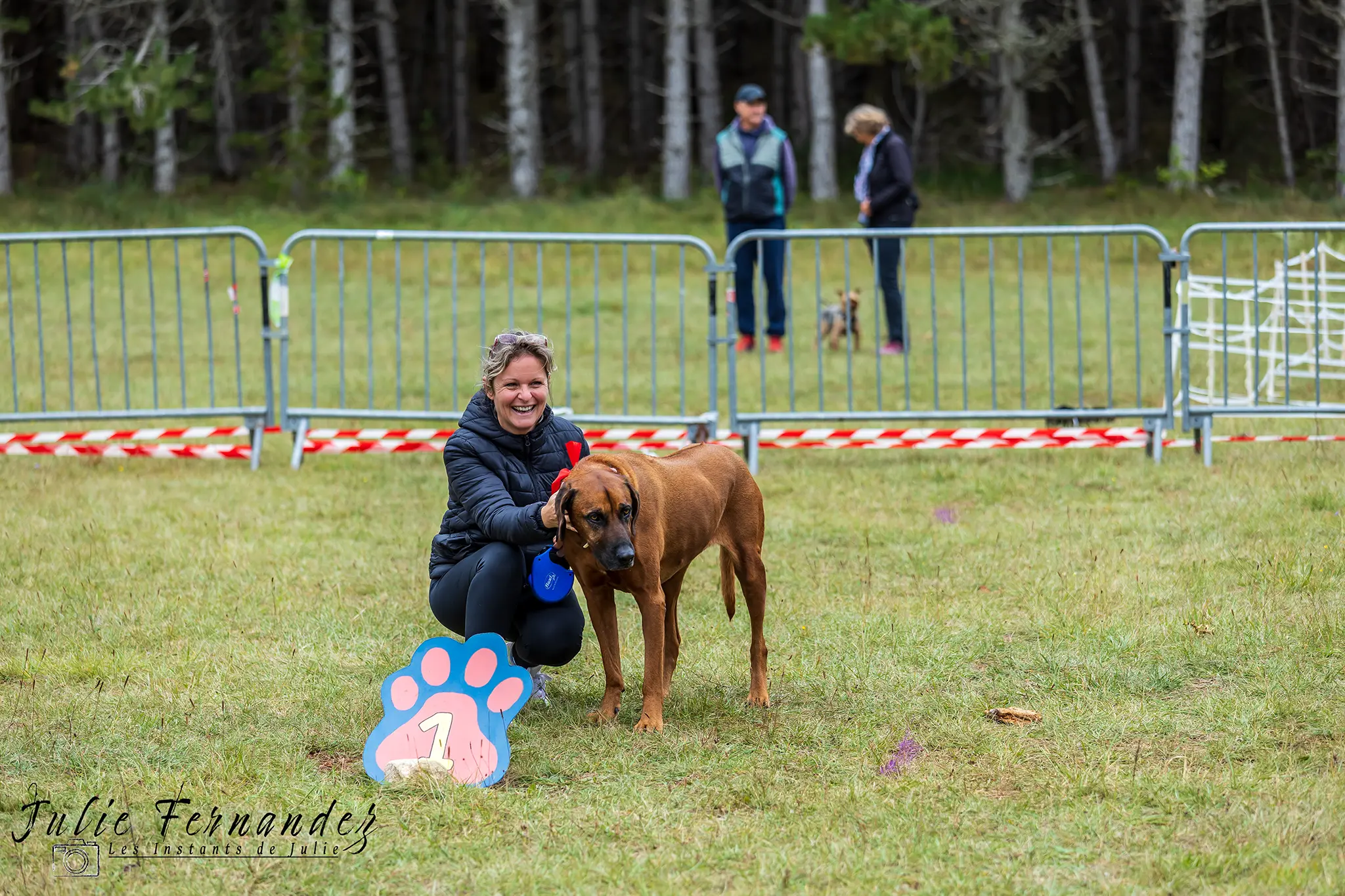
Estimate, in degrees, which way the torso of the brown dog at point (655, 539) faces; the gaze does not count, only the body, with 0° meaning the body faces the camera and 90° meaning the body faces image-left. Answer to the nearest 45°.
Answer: approximately 45°

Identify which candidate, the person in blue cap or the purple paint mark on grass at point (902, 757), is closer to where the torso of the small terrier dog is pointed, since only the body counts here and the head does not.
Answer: the purple paint mark on grass

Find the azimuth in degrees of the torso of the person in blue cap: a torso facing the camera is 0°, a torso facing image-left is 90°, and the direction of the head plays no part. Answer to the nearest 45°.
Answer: approximately 0°

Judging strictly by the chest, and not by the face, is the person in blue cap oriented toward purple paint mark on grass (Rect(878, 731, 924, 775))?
yes

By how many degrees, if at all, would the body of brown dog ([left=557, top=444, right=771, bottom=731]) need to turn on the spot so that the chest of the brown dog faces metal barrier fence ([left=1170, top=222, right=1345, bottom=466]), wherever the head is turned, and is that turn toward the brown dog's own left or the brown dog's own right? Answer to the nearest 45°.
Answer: approximately 180°

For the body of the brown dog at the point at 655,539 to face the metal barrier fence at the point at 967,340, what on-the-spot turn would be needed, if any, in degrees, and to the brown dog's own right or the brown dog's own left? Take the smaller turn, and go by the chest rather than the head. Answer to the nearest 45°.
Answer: approximately 135° to the brown dog's own right

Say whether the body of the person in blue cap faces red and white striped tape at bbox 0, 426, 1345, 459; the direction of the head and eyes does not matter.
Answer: yes

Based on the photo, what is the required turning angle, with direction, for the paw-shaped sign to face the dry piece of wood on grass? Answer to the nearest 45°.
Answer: approximately 90° to its left
